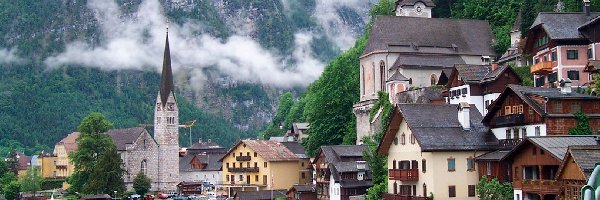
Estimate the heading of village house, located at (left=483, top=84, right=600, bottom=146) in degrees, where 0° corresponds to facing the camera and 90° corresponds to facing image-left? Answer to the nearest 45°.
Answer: approximately 45°

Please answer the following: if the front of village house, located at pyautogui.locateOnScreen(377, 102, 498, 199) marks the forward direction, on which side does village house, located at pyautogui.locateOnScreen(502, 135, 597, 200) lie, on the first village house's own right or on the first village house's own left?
on the first village house's own left

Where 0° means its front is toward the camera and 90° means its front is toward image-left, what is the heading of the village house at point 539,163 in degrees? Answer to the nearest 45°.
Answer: approximately 45°

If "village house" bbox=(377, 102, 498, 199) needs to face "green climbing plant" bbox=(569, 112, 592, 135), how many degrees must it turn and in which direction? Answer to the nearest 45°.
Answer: approximately 90° to its left

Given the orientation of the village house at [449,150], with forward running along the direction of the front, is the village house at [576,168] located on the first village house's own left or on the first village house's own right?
on the first village house's own left

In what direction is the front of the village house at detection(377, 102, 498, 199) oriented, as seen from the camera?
facing the viewer and to the left of the viewer
